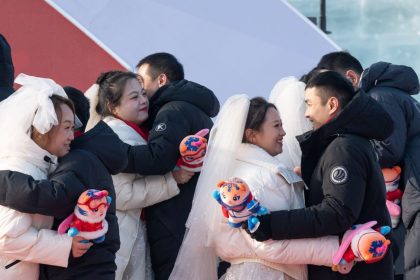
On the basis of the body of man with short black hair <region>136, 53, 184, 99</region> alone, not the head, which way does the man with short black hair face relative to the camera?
to the viewer's left

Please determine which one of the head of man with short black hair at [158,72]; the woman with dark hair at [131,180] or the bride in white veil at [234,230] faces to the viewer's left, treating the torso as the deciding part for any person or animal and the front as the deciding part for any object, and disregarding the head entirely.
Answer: the head of man with short black hair

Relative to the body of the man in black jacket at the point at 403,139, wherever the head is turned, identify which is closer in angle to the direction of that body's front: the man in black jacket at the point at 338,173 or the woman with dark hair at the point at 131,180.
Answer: the woman with dark hair

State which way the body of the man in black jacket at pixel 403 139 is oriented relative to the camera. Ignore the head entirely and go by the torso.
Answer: to the viewer's left

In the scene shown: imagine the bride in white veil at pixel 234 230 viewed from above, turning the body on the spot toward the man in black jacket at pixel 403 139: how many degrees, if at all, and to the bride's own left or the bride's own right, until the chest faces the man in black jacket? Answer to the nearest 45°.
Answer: approximately 45° to the bride's own left

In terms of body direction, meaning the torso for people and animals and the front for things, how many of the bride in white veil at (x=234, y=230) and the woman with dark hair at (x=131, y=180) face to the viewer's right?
2

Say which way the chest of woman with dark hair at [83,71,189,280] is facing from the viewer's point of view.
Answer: to the viewer's right

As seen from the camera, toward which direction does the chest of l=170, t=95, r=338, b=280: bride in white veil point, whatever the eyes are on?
to the viewer's right

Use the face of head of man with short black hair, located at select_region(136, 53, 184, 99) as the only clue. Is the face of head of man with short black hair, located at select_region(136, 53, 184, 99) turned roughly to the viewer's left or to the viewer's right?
to the viewer's left

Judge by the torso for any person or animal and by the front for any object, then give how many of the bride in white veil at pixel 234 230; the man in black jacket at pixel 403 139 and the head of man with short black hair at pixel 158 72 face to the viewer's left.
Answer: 2

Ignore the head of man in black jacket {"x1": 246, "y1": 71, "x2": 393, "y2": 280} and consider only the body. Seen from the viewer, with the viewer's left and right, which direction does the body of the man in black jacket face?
facing to the left of the viewer
